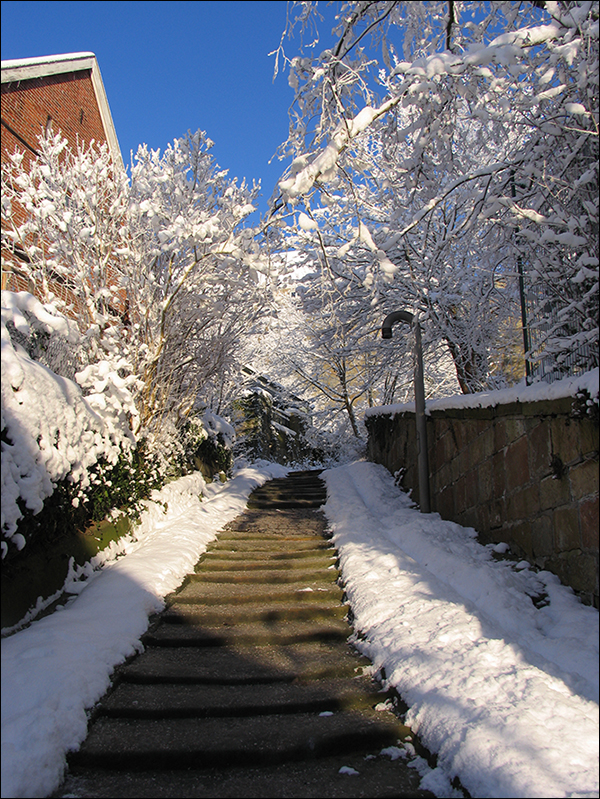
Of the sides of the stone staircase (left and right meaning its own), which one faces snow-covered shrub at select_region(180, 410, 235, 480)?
back

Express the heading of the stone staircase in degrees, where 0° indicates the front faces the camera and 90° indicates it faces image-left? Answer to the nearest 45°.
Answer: approximately 0°

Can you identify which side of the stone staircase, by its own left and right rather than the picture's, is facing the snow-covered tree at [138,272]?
back

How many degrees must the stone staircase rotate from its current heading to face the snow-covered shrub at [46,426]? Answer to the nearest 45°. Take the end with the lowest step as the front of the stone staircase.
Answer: approximately 135° to its right
